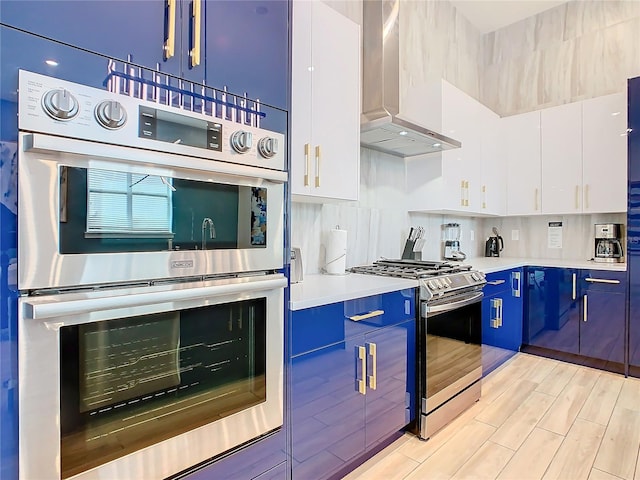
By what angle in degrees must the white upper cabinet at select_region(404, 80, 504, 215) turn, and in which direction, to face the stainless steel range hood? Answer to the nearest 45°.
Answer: approximately 90° to its right

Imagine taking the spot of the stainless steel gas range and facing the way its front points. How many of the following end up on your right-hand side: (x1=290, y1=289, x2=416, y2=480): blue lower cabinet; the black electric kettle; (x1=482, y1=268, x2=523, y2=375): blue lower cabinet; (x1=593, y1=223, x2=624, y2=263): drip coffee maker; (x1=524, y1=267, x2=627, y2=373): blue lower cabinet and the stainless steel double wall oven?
2

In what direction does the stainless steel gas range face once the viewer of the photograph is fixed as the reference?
facing the viewer and to the right of the viewer

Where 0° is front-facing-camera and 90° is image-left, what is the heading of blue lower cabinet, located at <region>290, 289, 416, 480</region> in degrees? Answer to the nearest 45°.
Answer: approximately 315°

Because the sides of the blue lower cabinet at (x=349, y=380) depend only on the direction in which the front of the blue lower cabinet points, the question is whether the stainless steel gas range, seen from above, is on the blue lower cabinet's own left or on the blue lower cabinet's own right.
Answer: on the blue lower cabinet's own left

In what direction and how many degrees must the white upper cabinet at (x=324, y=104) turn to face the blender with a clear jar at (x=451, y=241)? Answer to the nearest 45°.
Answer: approximately 90° to its left

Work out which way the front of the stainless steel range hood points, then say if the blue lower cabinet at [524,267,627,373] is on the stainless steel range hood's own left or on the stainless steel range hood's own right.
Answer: on the stainless steel range hood's own left

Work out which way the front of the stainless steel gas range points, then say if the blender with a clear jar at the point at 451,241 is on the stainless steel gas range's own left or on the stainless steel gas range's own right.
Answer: on the stainless steel gas range's own left

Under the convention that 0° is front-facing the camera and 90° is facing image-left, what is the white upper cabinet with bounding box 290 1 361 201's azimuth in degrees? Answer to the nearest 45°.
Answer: approximately 315°

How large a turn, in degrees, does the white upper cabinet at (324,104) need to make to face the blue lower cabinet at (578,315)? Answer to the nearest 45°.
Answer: approximately 90° to its left
